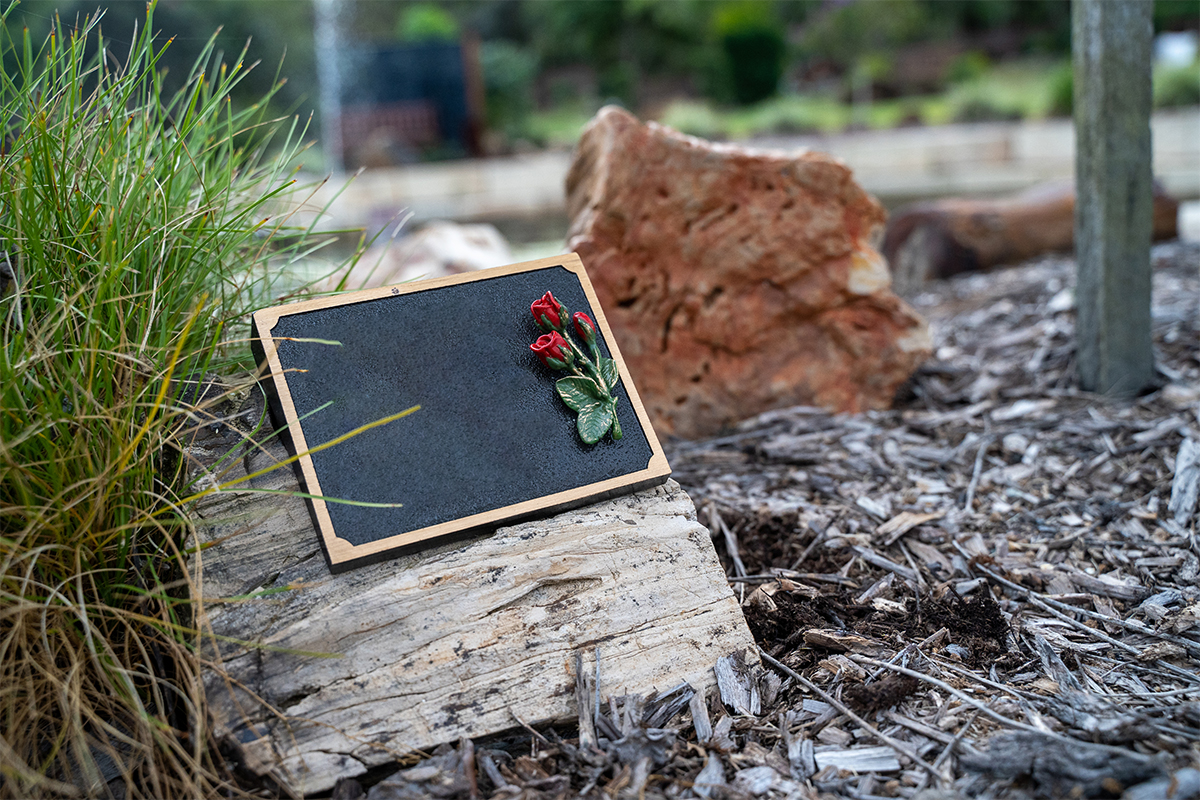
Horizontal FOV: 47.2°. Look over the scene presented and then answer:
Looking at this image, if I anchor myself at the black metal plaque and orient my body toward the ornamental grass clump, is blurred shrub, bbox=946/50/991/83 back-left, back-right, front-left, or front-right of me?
back-right

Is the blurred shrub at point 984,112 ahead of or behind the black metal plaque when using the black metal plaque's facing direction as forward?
behind

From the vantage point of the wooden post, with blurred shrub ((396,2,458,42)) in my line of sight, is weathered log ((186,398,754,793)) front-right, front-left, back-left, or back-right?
back-left

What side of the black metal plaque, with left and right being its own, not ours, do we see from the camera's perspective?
front

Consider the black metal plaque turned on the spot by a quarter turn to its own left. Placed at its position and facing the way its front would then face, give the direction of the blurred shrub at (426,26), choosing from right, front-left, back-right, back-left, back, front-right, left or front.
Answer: left

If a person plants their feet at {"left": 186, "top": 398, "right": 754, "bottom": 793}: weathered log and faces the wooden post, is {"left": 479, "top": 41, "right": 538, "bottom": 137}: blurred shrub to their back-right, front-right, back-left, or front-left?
front-left
